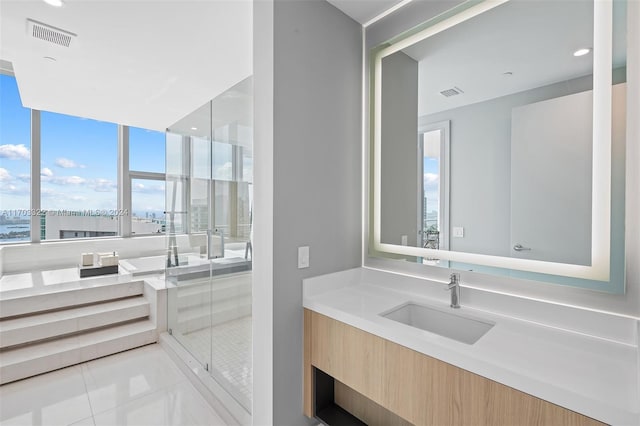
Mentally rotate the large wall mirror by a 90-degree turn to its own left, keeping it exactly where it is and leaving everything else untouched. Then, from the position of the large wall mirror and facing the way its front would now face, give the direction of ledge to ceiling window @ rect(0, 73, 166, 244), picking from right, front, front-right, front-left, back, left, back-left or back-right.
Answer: back-right

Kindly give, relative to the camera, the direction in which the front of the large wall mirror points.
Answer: facing the viewer and to the left of the viewer

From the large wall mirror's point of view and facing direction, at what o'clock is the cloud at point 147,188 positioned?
The cloud is roughly at 2 o'clock from the large wall mirror.

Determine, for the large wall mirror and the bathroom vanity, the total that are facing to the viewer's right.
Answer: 0

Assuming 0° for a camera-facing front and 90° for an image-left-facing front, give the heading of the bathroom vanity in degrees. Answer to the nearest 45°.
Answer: approximately 45°

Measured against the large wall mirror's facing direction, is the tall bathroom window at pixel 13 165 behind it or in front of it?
in front

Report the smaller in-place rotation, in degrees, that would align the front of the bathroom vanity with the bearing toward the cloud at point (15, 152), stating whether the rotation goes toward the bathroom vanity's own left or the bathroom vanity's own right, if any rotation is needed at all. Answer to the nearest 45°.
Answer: approximately 45° to the bathroom vanity's own right

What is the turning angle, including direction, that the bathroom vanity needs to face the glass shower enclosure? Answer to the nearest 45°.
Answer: approximately 45° to its right
